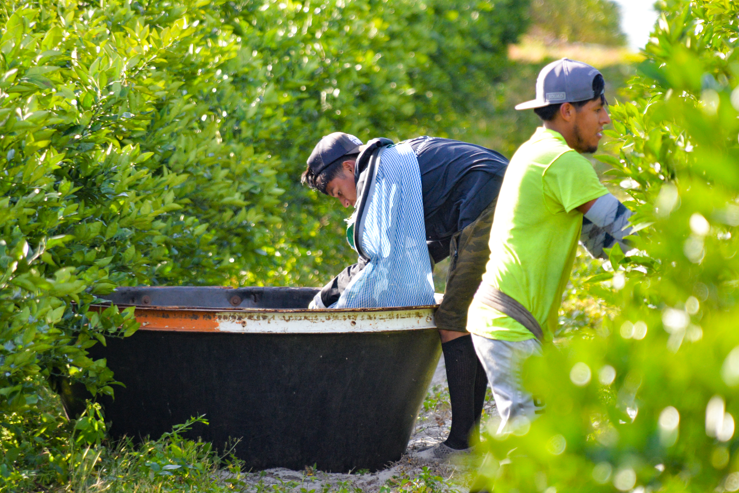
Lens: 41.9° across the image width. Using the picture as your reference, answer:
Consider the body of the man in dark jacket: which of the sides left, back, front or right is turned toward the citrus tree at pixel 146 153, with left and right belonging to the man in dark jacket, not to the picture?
front

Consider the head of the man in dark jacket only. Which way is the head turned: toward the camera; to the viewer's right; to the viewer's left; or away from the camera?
to the viewer's left

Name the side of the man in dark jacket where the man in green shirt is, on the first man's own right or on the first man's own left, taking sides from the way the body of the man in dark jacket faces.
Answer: on the first man's own left

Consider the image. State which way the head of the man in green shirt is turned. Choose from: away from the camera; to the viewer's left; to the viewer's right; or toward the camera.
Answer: to the viewer's right

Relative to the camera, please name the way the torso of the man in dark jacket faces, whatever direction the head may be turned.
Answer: to the viewer's left

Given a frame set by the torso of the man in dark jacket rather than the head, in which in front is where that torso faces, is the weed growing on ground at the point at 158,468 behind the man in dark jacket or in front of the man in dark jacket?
in front
